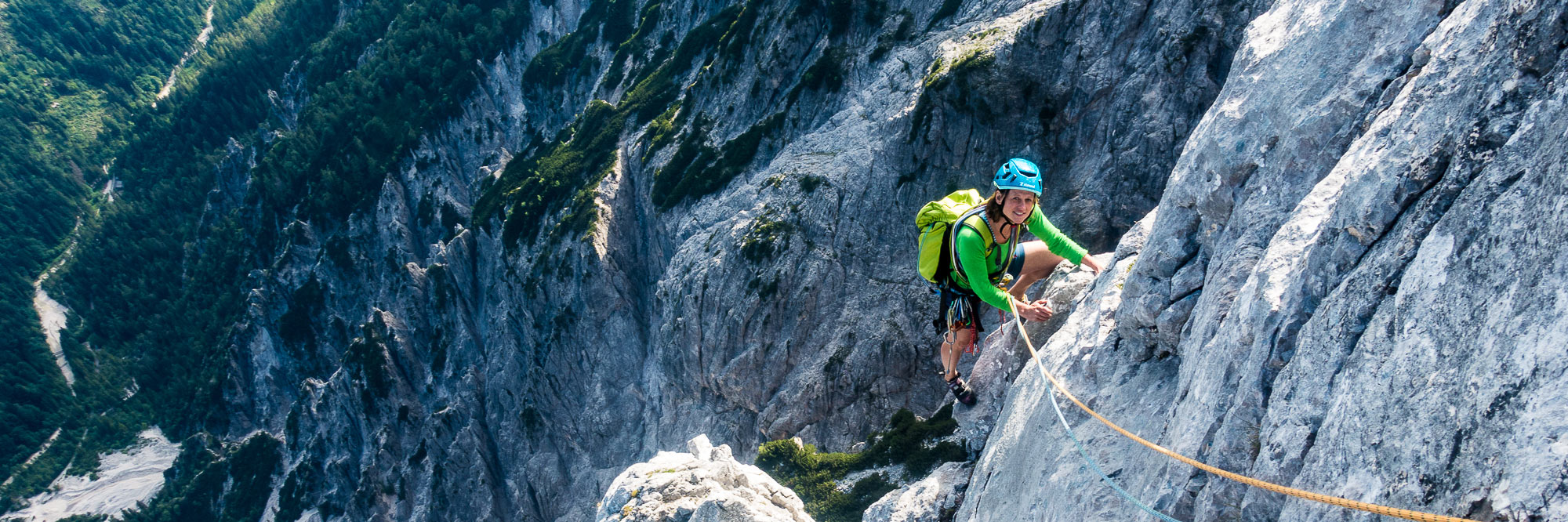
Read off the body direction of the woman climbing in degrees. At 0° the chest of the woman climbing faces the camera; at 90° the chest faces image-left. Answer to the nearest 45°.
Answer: approximately 315°
